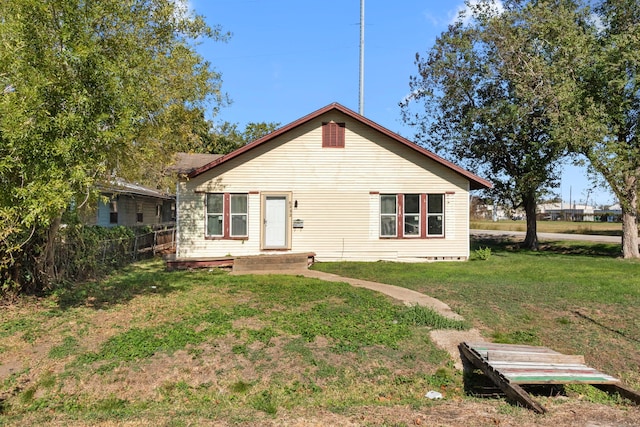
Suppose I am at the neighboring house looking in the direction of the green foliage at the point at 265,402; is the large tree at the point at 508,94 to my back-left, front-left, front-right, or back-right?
front-left

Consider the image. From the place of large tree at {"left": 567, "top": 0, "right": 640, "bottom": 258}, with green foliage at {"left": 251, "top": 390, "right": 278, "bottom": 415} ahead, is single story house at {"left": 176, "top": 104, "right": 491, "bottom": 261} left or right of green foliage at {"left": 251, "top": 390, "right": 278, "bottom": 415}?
right

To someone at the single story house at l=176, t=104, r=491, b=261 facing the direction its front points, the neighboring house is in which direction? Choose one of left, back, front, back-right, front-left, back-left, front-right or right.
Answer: back-right

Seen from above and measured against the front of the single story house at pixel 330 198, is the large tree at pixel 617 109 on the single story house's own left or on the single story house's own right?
on the single story house's own left

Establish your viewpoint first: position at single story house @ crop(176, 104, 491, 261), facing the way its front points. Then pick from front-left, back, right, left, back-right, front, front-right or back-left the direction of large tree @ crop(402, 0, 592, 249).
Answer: back-left

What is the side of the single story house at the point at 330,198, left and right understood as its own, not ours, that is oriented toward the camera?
front

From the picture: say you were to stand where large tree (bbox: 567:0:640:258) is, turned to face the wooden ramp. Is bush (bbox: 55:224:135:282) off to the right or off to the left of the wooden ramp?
right

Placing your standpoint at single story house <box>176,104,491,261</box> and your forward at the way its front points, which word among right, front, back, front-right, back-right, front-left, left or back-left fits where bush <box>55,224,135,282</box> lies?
front-right

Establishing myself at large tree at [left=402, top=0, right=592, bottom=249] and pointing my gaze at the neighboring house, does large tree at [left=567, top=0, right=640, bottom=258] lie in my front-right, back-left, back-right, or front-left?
back-left

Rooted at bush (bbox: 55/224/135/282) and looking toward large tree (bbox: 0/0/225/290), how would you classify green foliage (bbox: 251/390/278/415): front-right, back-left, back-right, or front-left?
front-left

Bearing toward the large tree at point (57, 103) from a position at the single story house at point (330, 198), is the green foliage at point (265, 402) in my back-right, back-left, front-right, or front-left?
front-left

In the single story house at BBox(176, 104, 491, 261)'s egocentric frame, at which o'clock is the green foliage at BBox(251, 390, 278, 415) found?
The green foliage is roughly at 12 o'clock from the single story house.

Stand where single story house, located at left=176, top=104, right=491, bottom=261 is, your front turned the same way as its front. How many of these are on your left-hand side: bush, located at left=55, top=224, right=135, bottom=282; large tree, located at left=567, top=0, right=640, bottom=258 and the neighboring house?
1

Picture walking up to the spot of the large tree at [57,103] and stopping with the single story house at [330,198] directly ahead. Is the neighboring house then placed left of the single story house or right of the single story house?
left

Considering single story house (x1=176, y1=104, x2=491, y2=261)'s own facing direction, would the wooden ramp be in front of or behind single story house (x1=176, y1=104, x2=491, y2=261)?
in front

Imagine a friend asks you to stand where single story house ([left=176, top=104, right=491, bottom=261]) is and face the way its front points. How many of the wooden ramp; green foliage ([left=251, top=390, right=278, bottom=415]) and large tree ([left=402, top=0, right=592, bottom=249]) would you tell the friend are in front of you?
2

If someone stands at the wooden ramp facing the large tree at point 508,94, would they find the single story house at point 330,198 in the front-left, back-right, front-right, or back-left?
front-left

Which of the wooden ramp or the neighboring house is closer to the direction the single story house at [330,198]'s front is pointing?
the wooden ramp

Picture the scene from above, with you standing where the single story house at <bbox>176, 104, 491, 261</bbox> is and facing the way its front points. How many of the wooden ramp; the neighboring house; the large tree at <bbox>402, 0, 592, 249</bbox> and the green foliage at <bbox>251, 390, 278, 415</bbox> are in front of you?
2
